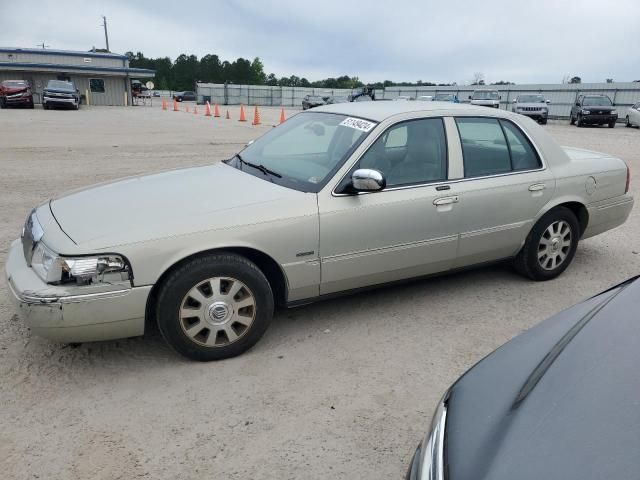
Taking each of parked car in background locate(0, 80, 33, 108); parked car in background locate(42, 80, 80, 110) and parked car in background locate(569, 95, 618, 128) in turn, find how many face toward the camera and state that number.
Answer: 3

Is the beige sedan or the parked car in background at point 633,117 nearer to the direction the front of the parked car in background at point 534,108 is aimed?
the beige sedan

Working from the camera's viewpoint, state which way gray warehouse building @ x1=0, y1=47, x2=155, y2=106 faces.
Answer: facing the viewer and to the right of the viewer

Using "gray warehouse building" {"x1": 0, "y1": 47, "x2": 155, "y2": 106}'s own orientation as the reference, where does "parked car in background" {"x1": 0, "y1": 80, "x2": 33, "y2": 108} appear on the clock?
The parked car in background is roughly at 2 o'clock from the gray warehouse building.

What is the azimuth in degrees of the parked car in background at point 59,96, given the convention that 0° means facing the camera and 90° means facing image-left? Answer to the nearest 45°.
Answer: approximately 0°

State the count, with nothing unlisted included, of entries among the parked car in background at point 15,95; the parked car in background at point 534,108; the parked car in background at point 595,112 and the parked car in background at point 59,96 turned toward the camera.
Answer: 4

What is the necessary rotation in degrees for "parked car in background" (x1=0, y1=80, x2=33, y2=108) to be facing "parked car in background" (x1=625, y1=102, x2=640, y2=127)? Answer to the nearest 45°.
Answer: approximately 45° to its left

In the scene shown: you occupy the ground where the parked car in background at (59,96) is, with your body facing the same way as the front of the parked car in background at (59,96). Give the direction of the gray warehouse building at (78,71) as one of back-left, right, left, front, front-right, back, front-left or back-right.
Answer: back

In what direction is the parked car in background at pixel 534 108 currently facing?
toward the camera

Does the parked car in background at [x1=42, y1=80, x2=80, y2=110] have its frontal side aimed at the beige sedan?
yes

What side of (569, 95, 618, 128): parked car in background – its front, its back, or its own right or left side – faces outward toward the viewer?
front

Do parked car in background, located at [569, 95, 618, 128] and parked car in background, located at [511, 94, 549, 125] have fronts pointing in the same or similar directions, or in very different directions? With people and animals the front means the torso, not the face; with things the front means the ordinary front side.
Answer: same or similar directions

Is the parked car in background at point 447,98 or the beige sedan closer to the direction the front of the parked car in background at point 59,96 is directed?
the beige sedan
